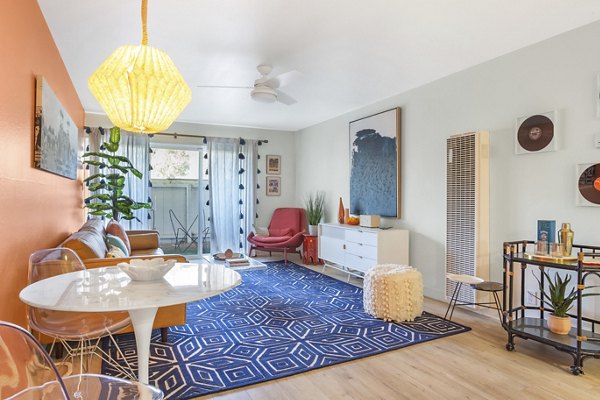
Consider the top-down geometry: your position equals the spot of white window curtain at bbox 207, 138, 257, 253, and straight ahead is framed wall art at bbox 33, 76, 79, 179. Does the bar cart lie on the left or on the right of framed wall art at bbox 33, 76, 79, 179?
left

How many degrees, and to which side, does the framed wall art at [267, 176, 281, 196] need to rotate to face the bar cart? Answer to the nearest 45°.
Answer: approximately 45° to its left

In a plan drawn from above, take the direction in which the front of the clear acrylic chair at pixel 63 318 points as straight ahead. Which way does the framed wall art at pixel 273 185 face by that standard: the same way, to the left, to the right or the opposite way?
to the right

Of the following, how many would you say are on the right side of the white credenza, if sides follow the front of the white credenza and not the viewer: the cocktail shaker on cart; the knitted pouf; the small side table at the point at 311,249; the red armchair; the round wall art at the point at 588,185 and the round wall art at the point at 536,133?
2

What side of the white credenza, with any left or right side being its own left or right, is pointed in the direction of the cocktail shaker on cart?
left

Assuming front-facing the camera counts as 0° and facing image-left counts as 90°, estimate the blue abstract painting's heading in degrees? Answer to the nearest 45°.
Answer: approximately 45°

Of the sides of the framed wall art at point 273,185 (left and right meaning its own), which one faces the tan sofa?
front

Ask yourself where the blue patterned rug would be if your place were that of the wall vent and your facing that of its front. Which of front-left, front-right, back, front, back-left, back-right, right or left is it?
front

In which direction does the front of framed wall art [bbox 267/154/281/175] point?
toward the camera

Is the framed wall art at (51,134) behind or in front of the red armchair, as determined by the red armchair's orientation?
in front

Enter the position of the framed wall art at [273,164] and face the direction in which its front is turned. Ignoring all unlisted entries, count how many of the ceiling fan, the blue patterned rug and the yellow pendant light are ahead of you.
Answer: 3

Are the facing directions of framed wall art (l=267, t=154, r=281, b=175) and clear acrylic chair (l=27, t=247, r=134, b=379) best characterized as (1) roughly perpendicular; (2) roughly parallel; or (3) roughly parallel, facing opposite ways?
roughly perpendicular

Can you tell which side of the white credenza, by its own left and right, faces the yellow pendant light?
front

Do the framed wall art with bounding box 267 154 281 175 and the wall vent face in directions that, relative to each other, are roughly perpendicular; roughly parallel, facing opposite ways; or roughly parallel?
roughly perpendicular

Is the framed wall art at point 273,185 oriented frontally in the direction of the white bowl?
yes

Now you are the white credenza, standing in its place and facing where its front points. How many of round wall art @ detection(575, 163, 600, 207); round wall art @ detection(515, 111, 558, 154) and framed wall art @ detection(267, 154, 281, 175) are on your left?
2

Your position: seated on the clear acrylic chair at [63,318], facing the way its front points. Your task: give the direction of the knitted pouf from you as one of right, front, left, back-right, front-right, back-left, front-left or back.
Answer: front-left

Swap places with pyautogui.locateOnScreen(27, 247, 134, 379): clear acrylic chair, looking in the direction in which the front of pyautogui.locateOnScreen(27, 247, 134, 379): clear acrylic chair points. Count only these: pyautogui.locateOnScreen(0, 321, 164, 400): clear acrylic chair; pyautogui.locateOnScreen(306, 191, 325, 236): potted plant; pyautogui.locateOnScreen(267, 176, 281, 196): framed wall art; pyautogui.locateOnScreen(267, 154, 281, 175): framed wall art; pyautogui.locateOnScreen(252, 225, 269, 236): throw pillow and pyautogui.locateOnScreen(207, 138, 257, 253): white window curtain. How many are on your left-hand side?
5

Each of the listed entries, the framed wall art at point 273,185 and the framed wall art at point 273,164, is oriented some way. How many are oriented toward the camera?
2

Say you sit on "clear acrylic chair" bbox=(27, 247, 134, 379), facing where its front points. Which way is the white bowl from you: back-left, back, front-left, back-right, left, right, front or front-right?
front

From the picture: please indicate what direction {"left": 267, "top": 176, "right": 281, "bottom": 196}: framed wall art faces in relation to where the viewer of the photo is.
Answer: facing the viewer
